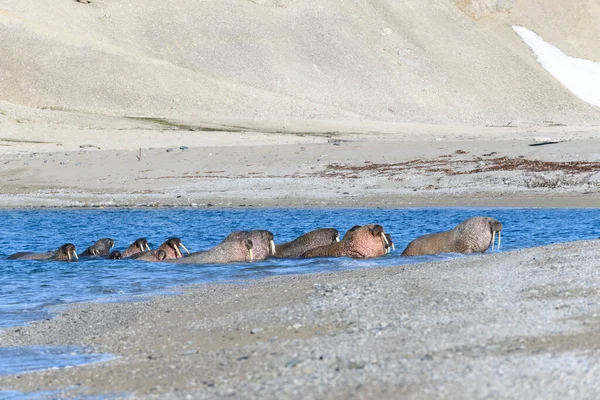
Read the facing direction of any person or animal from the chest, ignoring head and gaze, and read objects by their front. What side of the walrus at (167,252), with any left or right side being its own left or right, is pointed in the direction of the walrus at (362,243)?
front

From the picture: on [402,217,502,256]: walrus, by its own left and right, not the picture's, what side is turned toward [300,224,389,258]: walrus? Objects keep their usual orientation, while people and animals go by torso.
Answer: back

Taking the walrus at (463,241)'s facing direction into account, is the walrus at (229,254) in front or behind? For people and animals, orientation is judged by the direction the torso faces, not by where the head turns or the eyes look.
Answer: behind

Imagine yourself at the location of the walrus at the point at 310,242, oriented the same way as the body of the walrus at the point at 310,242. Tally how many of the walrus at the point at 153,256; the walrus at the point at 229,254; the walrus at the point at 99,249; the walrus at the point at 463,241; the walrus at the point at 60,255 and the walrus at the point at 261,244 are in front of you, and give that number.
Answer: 1

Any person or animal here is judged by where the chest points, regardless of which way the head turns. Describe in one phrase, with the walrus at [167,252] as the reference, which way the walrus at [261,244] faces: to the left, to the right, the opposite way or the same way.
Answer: the same way

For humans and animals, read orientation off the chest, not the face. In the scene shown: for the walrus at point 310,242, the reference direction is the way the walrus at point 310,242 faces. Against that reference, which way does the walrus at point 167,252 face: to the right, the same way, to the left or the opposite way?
the same way

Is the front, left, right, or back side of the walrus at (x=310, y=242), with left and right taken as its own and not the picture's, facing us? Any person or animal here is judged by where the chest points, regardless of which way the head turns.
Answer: right

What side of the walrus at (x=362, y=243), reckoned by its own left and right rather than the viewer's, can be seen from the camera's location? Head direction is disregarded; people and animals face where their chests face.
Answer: right

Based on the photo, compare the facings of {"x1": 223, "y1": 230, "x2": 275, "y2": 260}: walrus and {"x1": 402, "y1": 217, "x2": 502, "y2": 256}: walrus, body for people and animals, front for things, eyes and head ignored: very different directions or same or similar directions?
same or similar directions

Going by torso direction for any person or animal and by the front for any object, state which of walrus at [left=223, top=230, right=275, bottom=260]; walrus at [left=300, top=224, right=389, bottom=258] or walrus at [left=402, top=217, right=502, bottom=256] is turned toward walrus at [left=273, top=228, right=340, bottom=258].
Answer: walrus at [left=223, top=230, right=275, bottom=260]

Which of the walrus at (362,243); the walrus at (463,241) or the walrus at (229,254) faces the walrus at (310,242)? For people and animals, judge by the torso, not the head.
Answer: the walrus at (229,254)

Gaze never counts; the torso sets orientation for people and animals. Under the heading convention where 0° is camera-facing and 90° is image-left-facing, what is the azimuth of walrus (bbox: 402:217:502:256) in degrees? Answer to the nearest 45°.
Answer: approximately 270°

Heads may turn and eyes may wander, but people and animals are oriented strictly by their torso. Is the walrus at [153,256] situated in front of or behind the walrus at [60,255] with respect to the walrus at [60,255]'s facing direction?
in front

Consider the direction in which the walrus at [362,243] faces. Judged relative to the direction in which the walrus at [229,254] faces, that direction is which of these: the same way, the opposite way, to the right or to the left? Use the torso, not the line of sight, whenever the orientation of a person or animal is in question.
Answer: the same way

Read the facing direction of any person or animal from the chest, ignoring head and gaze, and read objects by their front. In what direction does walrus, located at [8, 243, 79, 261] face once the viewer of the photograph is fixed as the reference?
facing to the right of the viewer

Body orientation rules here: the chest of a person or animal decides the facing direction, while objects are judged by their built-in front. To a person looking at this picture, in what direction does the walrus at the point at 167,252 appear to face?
facing to the right of the viewer

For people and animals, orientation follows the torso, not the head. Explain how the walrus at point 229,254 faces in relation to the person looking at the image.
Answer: facing to the right of the viewer

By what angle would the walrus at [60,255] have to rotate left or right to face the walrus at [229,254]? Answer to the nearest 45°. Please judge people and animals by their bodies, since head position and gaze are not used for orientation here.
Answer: approximately 45° to its right

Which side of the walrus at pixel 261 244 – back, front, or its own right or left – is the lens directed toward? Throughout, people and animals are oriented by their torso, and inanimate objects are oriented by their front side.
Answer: right
